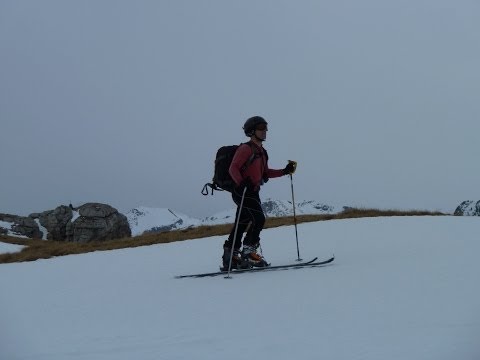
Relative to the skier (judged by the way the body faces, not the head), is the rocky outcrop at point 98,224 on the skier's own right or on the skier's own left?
on the skier's own left

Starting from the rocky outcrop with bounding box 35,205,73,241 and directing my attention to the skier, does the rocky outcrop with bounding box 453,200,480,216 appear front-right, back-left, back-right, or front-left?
front-left

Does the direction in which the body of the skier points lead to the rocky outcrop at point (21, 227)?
no

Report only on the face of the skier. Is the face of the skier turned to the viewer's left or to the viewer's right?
to the viewer's right

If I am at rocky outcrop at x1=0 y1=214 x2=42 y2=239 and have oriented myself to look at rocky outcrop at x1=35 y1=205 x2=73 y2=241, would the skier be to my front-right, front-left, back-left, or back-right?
front-right

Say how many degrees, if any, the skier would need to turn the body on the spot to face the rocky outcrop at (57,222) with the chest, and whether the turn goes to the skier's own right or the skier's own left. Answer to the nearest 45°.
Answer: approximately 135° to the skier's own left

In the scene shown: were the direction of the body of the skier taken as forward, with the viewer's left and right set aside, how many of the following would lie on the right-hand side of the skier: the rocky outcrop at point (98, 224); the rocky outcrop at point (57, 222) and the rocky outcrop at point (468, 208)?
0

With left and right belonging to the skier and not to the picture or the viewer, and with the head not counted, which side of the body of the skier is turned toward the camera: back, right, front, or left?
right

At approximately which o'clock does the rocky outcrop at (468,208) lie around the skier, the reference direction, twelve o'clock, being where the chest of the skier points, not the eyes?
The rocky outcrop is roughly at 10 o'clock from the skier.

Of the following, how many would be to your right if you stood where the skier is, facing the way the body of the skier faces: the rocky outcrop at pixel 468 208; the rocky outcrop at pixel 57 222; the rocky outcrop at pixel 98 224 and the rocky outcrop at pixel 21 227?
0
